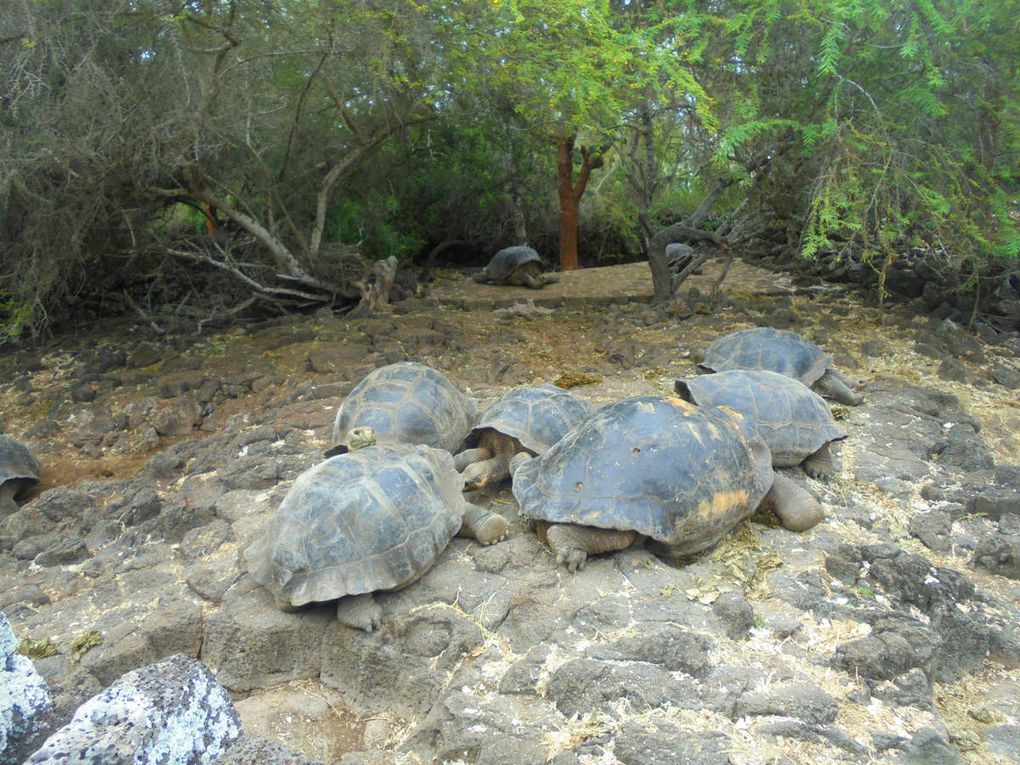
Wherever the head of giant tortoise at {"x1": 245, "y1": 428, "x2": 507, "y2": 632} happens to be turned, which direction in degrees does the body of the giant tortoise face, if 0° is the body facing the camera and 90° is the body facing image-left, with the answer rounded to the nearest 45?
approximately 225°

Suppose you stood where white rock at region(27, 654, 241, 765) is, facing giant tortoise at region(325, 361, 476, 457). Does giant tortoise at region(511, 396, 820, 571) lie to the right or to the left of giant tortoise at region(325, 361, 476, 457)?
right

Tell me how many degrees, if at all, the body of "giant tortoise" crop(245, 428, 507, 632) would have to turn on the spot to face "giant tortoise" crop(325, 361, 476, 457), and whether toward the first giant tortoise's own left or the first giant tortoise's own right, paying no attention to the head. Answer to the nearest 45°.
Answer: approximately 45° to the first giant tortoise's own left

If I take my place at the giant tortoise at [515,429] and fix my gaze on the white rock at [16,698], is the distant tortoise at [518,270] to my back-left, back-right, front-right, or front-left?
back-right

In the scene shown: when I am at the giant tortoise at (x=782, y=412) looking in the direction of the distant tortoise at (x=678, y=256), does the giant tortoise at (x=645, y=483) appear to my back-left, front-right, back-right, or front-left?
back-left

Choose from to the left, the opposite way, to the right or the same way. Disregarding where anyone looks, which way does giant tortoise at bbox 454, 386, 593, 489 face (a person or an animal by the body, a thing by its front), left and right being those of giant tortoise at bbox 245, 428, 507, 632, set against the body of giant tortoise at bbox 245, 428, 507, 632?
the opposite way

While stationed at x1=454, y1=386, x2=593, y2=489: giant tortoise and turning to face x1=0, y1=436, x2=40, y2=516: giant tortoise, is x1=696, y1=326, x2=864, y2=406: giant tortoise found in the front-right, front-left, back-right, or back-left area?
back-right

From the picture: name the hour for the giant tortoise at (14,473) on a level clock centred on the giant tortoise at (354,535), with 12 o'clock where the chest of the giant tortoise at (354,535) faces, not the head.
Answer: the giant tortoise at (14,473) is roughly at 9 o'clock from the giant tortoise at (354,535).

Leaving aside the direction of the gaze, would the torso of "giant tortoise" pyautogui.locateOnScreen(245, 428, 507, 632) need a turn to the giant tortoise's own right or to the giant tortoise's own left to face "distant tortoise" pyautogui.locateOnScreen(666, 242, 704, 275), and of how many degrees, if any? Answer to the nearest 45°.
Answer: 0° — it already faces it
